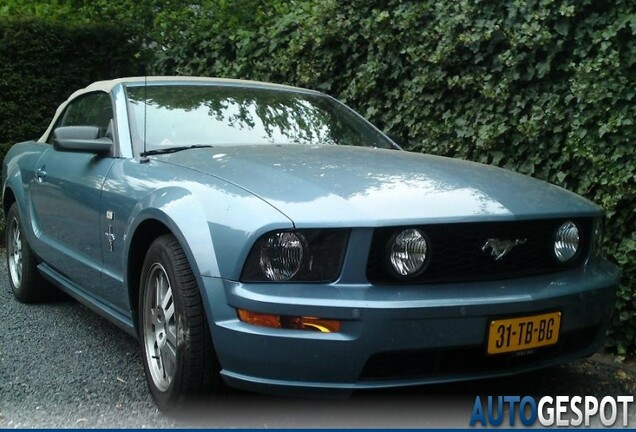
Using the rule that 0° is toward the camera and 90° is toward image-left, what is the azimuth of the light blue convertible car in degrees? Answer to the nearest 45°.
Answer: approximately 315°

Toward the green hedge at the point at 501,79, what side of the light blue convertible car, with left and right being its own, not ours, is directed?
left

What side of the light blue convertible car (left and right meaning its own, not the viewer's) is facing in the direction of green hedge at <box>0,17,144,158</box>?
back
